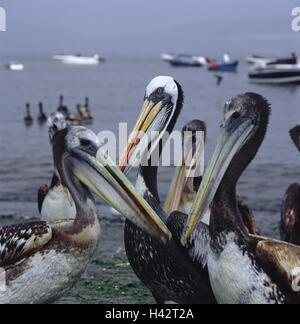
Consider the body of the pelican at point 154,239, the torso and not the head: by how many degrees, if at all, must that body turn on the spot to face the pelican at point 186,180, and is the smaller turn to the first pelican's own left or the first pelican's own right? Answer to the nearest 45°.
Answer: approximately 135° to the first pelican's own right

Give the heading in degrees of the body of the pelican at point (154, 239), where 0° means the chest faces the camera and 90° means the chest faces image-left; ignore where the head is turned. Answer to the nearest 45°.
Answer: approximately 45°

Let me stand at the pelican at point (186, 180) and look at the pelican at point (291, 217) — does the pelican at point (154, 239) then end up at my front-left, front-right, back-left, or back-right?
back-right
